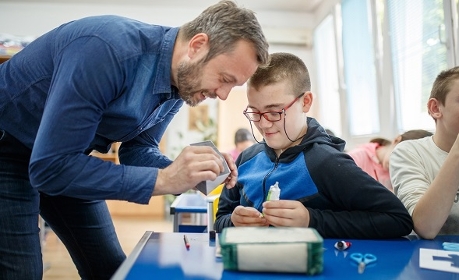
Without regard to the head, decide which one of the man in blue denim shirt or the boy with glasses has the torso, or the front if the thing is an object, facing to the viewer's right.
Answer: the man in blue denim shirt

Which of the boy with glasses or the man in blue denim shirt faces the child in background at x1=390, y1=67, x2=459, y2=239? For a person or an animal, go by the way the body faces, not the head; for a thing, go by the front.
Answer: the man in blue denim shirt

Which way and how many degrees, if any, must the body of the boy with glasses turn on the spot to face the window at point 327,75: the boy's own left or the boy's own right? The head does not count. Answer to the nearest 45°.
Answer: approximately 135° to the boy's own right

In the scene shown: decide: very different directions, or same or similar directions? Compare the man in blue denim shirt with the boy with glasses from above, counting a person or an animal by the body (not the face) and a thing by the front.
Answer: very different directions

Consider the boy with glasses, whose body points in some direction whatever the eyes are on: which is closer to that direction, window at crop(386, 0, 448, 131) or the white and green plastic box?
the white and green plastic box

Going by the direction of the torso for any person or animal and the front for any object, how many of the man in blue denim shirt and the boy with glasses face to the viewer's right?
1

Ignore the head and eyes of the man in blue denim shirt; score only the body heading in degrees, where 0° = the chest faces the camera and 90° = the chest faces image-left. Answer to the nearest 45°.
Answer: approximately 270°

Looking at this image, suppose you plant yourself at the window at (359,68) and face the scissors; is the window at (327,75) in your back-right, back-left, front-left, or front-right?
back-right

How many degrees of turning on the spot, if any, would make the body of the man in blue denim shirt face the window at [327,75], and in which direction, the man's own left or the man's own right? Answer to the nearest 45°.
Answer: approximately 45° to the man's own left
